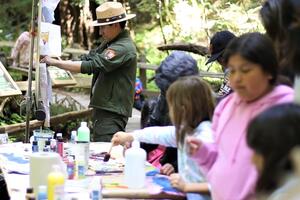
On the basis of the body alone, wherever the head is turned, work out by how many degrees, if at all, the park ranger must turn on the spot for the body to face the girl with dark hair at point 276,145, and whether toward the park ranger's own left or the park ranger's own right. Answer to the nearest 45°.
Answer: approximately 90° to the park ranger's own left

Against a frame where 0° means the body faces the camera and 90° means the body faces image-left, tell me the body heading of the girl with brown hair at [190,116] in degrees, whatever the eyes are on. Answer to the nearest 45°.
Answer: approximately 90°

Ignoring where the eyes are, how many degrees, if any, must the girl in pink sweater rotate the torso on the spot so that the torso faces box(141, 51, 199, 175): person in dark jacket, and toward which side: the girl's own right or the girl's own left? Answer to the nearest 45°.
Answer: approximately 90° to the girl's own right

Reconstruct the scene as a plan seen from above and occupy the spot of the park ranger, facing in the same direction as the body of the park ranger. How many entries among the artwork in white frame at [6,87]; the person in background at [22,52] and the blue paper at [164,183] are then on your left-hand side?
1

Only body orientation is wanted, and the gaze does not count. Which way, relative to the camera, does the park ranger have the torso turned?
to the viewer's left

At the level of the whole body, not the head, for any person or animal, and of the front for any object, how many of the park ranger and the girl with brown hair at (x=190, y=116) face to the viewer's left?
2

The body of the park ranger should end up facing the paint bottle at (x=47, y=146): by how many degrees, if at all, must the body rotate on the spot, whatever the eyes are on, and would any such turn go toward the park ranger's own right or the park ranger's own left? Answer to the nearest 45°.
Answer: approximately 45° to the park ranger's own left

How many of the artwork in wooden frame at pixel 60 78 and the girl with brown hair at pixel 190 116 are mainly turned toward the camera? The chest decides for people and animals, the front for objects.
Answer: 1

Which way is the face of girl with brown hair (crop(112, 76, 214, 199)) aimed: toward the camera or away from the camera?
away from the camera

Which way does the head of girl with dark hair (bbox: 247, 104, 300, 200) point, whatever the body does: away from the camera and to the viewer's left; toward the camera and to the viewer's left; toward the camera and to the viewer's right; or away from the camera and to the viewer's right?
away from the camera and to the viewer's left
